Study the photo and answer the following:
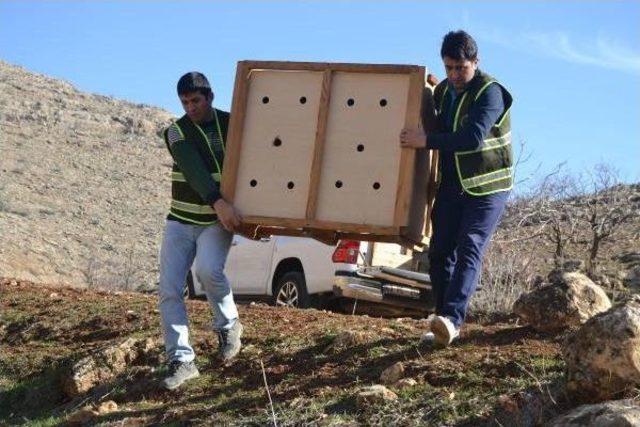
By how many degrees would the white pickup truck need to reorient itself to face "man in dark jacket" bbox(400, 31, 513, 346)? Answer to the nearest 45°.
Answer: approximately 135° to its left

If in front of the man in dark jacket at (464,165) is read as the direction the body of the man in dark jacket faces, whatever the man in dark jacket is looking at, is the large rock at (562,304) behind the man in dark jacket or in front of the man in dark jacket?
behind

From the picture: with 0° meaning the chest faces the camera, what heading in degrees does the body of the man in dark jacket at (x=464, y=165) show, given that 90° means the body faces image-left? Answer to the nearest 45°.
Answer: approximately 45°

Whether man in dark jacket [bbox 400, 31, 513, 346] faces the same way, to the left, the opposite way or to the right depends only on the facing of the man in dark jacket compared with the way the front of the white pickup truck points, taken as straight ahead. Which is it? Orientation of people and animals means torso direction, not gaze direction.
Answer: to the left

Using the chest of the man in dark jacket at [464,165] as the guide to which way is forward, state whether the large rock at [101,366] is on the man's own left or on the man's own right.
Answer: on the man's own right

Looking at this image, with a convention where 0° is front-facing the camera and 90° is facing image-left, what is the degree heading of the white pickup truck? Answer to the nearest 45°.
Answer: approximately 135°
